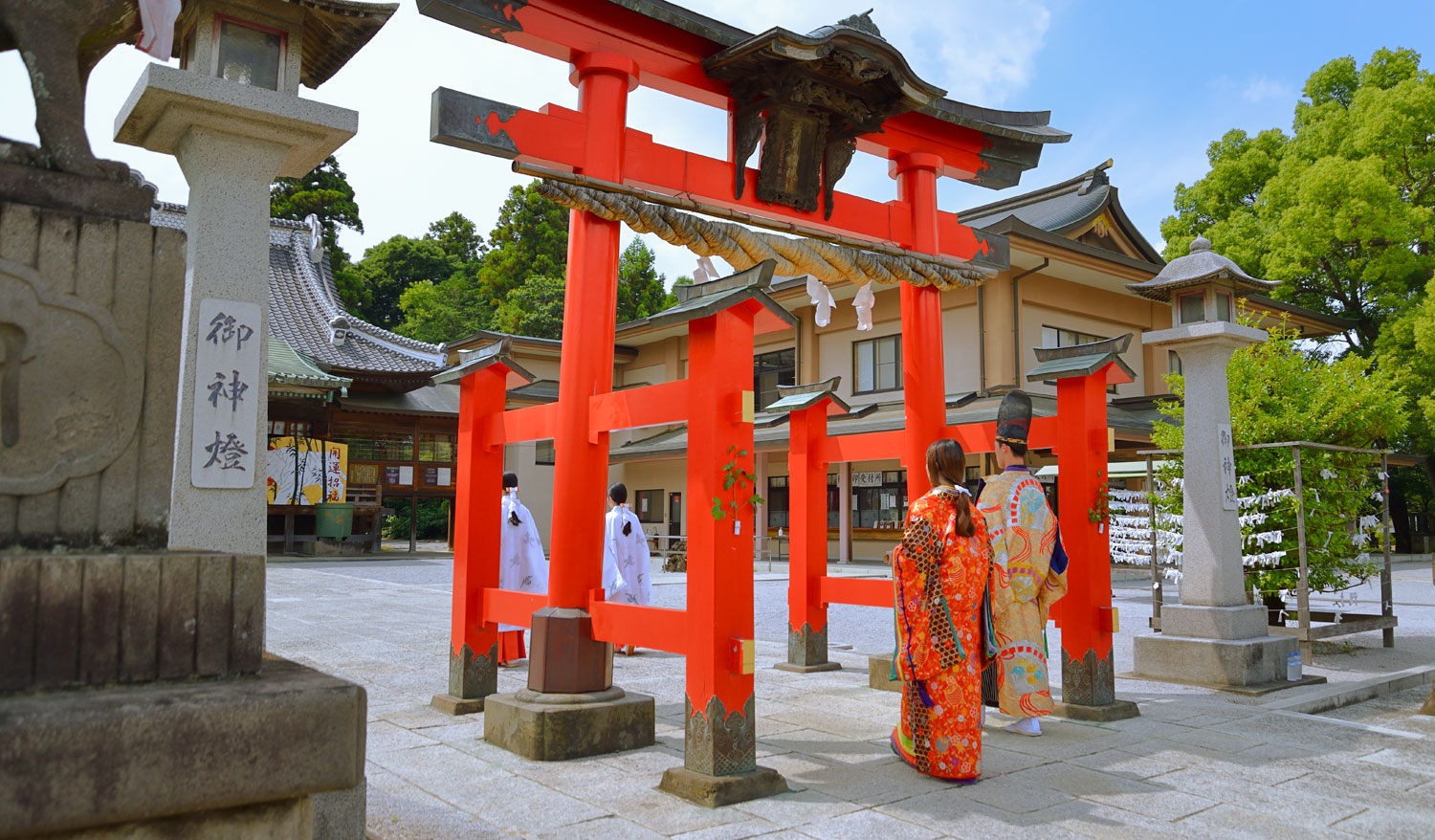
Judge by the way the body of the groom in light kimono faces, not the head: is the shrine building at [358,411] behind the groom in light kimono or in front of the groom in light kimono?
in front

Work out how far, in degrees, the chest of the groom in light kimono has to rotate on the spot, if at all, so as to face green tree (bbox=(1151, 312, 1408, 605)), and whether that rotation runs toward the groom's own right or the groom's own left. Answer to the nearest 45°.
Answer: approximately 90° to the groom's own right

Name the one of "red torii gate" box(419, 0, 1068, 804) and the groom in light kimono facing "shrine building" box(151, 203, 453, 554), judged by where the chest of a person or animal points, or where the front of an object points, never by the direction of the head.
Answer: the groom in light kimono

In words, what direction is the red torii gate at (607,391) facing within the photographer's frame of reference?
facing the viewer and to the right of the viewer

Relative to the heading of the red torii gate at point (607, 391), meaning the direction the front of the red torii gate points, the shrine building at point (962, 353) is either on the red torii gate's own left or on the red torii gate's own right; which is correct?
on the red torii gate's own left

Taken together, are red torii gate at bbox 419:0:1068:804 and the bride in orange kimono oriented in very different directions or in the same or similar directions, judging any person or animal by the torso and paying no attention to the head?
very different directions

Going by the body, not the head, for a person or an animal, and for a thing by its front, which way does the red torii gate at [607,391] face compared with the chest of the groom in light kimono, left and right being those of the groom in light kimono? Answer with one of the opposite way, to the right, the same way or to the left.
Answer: the opposite way

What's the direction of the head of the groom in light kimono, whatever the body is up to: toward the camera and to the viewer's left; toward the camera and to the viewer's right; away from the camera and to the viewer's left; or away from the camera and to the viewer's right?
away from the camera and to the viewer's left

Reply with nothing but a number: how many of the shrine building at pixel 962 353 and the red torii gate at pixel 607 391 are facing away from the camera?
0

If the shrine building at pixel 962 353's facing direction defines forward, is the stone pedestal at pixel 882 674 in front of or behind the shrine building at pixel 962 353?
in front

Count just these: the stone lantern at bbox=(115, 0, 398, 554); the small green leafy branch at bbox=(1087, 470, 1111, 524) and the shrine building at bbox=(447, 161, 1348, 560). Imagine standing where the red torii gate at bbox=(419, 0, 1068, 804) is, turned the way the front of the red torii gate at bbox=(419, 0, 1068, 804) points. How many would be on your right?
1

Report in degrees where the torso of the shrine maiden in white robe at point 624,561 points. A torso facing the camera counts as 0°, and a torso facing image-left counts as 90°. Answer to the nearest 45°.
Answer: approximately 135°

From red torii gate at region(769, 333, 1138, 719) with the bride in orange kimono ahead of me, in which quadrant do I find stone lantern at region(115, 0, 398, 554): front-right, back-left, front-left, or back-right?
front-right

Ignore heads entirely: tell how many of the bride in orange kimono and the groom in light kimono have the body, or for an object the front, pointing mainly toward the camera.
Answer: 0

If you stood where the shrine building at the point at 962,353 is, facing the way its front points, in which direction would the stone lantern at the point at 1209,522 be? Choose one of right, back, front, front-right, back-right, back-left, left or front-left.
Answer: front-left

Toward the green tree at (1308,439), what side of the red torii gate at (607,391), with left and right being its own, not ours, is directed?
left

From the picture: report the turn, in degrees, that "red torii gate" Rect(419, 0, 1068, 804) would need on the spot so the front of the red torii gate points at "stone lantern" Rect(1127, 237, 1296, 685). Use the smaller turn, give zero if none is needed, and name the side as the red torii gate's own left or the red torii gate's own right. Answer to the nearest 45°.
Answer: approximately 90° to the red torii gate's own left

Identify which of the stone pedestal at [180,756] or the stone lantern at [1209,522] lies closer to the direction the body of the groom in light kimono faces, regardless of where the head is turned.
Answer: the stone lantern
